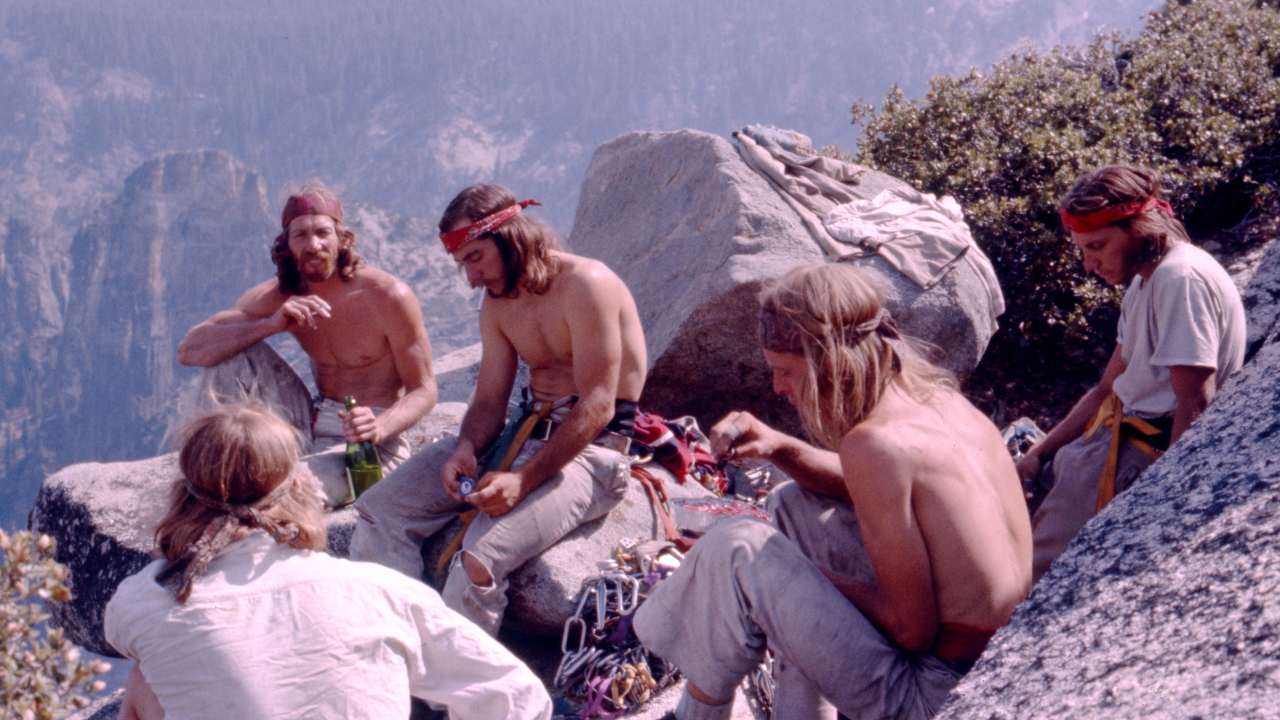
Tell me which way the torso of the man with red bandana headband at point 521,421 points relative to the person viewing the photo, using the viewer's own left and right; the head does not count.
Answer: facing the viewer and to the left of the viewer

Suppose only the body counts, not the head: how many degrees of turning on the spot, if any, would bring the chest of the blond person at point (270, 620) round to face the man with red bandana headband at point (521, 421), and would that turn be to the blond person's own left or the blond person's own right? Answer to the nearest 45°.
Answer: approximately 45° to the blond person's own right

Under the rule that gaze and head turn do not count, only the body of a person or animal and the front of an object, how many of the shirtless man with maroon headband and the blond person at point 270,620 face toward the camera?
1

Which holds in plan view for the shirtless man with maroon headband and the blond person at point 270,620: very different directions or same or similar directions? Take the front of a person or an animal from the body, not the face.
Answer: very different directions

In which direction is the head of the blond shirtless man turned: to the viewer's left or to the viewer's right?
to the viewer's left

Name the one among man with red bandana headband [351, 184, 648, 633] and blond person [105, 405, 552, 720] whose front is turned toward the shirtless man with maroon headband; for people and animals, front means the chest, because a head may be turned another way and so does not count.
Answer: the blond person

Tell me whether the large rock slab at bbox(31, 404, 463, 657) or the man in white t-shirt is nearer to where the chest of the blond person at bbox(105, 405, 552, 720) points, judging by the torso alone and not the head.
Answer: the large rock slab

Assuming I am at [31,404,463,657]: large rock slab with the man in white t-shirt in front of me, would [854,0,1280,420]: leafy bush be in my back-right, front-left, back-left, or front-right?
front-left

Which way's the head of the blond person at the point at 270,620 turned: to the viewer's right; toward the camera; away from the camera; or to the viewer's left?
away from the camera

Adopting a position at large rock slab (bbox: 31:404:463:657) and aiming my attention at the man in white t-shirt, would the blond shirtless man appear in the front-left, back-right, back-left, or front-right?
front-right

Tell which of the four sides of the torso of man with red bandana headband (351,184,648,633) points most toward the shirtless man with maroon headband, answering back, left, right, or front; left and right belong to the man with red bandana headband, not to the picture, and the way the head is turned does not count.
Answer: right

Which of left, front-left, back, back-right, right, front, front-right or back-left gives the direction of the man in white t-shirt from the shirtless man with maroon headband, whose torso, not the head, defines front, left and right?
front-left

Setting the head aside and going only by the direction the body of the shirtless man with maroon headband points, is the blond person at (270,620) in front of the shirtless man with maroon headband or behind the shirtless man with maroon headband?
in front

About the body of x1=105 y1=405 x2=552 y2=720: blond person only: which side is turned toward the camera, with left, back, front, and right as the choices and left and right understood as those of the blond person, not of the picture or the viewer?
back

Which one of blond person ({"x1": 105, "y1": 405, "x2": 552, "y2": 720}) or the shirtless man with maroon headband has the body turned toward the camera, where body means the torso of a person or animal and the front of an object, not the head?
the shirtless man with maroon headband

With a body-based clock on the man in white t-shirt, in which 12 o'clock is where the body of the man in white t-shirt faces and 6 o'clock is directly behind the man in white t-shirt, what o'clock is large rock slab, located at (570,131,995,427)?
The large rock slab is roughly at 3 o'clock from the man in white t-shirt.

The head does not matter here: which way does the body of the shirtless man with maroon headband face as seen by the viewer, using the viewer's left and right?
facing the viewer

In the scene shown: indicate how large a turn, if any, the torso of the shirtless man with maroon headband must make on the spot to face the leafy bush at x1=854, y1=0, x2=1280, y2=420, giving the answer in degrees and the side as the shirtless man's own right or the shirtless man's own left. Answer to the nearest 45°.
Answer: approximately 90° to the shirtless man's own left
